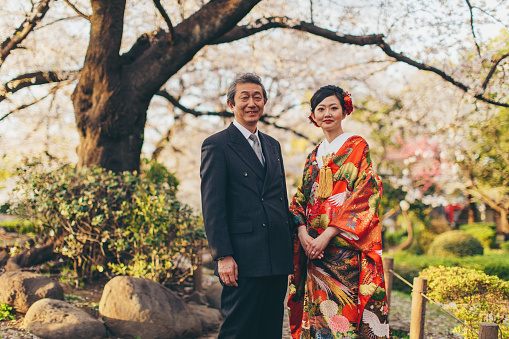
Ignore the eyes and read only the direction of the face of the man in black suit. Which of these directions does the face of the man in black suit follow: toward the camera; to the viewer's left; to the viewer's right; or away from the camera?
toward the camera

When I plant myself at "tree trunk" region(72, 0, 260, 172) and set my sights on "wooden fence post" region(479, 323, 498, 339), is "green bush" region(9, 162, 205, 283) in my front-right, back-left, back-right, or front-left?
front-right

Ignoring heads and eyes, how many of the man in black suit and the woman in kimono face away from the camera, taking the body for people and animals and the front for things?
0

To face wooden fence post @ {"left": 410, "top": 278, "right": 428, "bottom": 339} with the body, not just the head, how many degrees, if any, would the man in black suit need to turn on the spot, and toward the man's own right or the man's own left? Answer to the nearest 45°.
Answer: approximately 90° to the man's own left

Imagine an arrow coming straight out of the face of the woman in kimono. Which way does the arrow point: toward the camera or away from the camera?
toward the camera

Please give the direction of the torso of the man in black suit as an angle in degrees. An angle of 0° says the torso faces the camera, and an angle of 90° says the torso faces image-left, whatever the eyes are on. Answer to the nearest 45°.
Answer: approximately 315°

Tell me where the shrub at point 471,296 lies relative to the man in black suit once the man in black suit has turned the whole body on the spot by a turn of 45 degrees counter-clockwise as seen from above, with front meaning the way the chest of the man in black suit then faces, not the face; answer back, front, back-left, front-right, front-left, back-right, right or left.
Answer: front-left

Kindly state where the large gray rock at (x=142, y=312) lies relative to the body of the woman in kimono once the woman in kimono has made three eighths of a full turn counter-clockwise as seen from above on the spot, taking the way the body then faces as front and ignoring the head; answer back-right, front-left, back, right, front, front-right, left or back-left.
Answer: back-left

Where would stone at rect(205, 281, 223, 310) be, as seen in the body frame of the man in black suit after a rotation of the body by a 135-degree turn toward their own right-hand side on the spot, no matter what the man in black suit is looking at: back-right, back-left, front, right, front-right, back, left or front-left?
right

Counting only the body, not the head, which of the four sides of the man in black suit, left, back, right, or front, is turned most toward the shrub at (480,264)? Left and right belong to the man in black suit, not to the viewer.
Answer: left

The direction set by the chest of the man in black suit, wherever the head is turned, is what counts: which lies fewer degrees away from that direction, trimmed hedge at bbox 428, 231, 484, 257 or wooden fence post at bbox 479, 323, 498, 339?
the wooden fence post
